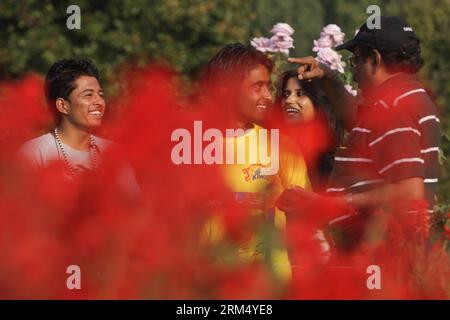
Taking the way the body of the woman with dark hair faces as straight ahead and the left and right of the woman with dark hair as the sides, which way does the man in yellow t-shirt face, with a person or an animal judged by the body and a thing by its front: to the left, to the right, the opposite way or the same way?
to the left

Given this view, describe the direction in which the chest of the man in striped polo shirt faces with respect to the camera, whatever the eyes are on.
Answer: to the viewer's left

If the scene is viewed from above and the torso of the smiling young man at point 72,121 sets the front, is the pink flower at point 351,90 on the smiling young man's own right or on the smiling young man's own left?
on the smiling young man's own left

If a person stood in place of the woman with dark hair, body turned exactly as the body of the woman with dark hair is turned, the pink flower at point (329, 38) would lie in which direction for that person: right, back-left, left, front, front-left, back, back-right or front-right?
back-right

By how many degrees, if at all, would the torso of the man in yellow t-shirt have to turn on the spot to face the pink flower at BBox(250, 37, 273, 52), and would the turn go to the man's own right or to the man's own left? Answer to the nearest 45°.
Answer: approximately 135° to the man's own left

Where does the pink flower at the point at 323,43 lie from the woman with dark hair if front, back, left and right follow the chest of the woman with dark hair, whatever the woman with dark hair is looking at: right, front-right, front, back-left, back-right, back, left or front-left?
back-right

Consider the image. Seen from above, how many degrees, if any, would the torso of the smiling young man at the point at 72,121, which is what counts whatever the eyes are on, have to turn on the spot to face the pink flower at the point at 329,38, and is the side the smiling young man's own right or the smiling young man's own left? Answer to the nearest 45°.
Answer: approximately 90° to the smiling young man's own left

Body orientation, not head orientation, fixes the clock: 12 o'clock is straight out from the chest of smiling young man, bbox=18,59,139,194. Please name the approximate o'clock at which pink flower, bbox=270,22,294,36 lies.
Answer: The pink flower is roughly at 9 o'clock from the smiling young man.

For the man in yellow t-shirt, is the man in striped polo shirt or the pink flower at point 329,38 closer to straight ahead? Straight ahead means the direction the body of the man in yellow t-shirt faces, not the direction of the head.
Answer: the man in striped polo shirt

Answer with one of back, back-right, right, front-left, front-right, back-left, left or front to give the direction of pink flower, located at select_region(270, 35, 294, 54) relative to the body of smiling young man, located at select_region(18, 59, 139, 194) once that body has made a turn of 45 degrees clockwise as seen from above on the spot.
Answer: back-left

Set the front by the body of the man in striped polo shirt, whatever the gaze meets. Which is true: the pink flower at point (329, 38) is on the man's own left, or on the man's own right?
on the man's own right

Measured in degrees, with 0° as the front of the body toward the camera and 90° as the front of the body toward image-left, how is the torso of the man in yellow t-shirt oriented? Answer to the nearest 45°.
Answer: approximately 315°

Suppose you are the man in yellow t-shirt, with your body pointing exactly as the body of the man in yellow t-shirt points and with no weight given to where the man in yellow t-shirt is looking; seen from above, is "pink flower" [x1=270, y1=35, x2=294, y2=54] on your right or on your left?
on your left
